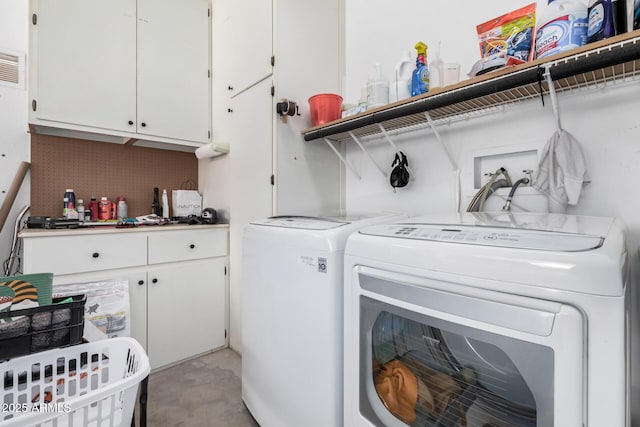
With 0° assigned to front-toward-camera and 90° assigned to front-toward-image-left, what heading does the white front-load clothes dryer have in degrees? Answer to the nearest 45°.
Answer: approximately 45°

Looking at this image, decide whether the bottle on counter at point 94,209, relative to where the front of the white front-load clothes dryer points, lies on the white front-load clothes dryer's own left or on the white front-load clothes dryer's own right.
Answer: on the white front-load clothes dryer's own right

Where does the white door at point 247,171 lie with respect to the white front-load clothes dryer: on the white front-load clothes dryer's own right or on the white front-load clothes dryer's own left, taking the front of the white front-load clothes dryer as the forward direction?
on the white front-load clothes dryer's own right
